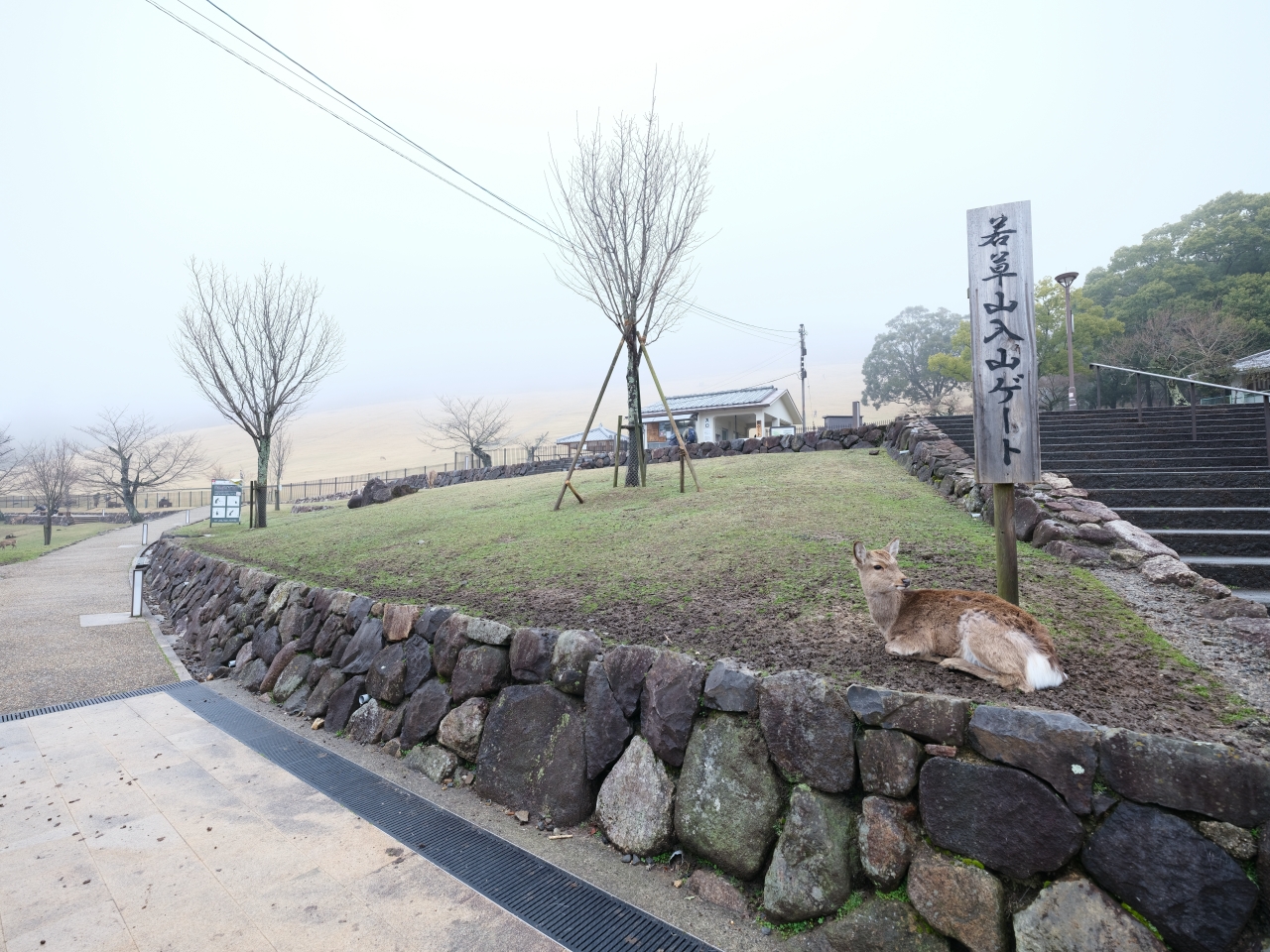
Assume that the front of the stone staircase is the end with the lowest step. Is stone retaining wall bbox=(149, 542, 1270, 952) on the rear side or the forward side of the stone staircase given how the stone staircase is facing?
on the forward side

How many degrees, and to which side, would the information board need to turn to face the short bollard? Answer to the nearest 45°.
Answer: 0° — it already faces it

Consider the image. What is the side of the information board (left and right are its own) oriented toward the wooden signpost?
front

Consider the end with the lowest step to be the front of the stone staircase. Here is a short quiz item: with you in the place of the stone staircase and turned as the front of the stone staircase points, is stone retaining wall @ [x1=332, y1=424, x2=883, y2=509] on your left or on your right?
on your right

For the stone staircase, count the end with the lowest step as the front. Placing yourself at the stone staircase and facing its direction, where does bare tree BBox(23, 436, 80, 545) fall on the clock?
The bare tree is roughly at 3 o'clock from the stone staircase.

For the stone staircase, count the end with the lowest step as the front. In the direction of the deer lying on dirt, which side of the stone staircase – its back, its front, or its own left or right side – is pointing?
front

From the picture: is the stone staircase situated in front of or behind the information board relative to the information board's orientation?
in front

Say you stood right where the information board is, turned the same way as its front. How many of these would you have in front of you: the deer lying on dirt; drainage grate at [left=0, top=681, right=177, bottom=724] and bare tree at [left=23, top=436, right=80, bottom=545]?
2

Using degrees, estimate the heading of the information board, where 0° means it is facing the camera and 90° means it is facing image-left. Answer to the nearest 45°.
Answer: approximately 0°
